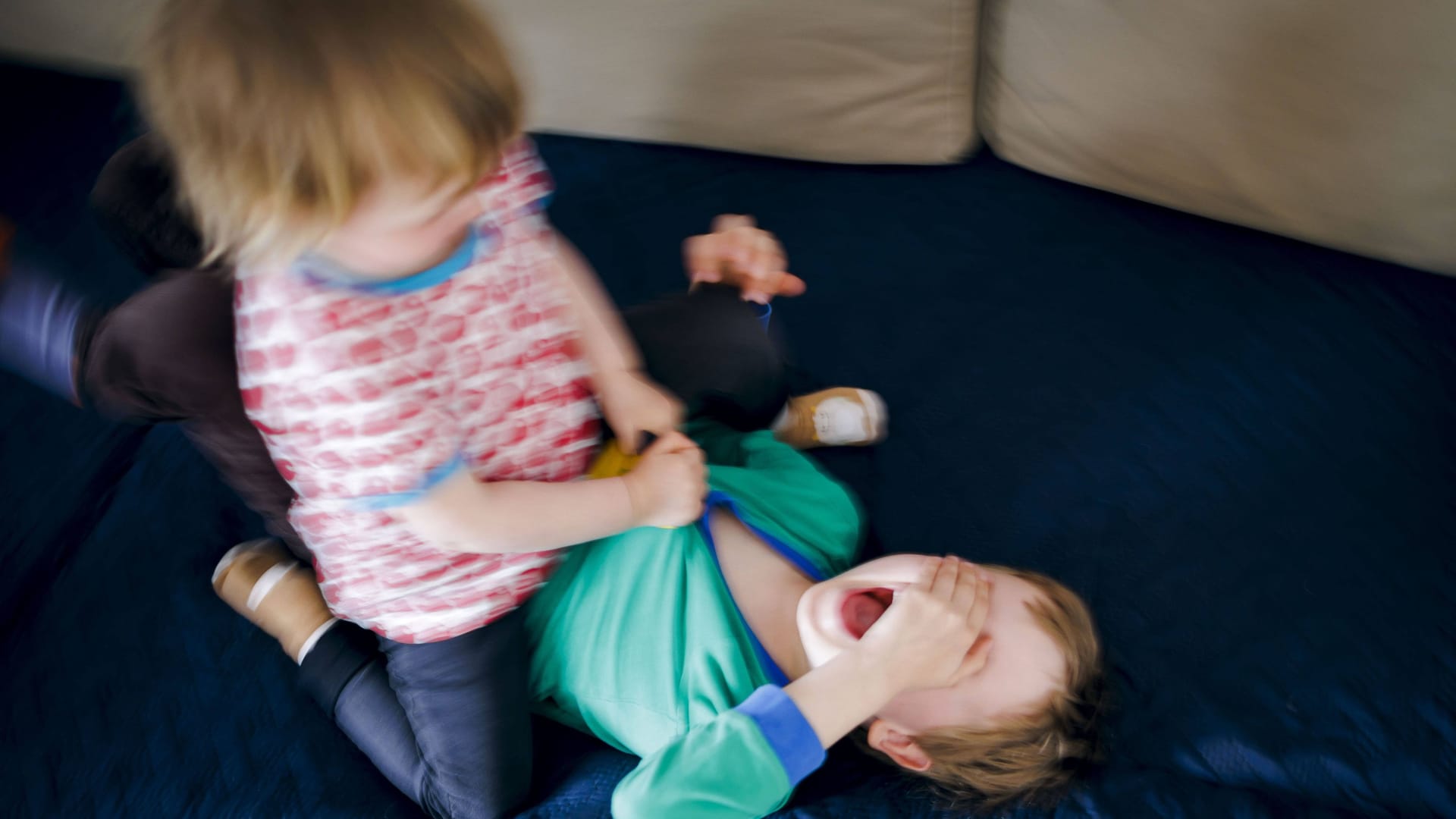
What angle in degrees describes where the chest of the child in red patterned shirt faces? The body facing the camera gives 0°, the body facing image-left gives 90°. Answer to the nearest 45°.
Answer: approximately 315°

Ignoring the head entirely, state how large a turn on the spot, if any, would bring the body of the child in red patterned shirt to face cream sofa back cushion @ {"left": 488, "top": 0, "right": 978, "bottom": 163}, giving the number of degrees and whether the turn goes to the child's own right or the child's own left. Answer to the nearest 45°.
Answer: approximately 90° to the child's own left
